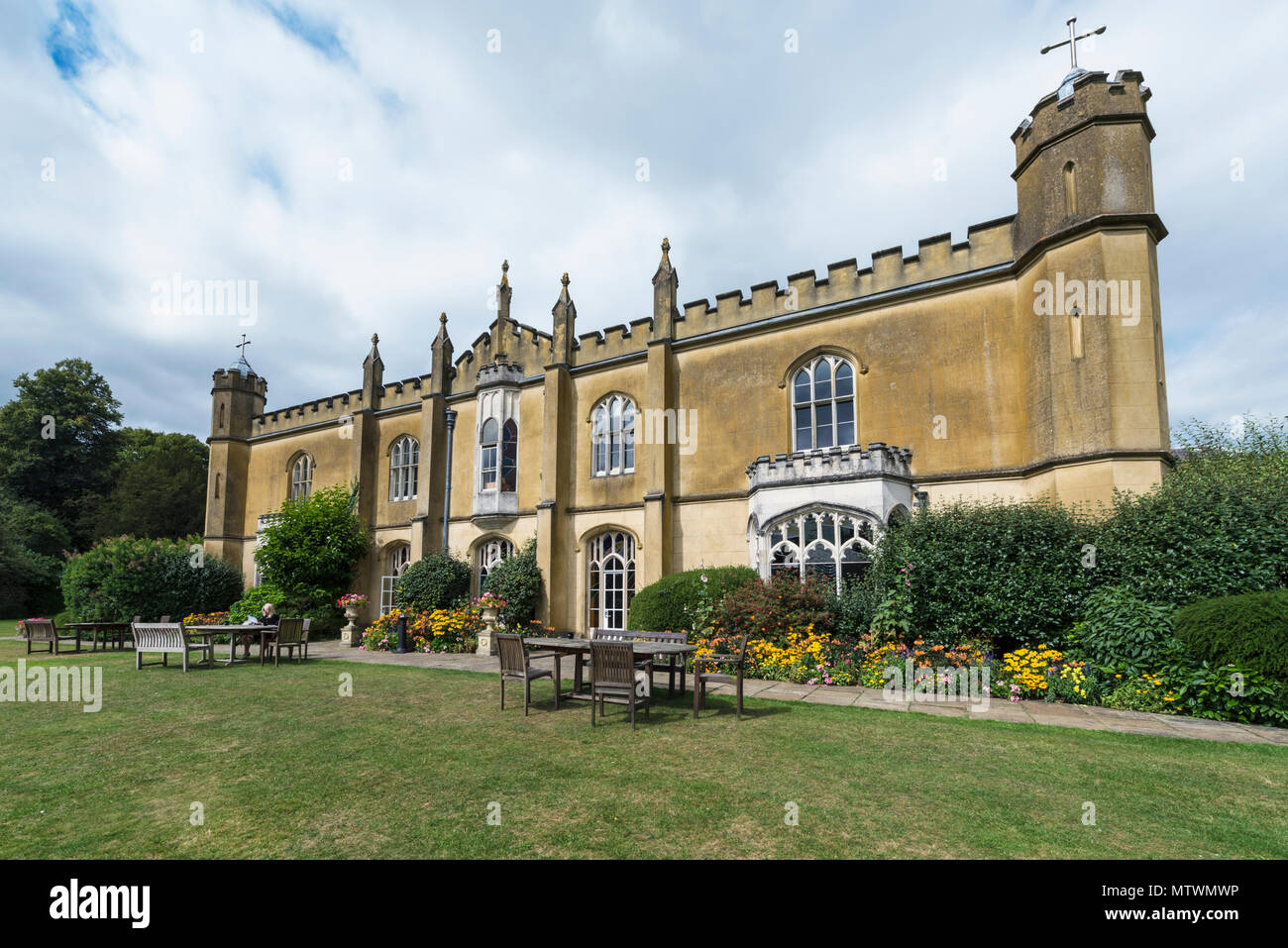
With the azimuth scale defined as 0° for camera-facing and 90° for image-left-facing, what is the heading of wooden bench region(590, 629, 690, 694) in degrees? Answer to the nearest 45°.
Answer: approximately 45°

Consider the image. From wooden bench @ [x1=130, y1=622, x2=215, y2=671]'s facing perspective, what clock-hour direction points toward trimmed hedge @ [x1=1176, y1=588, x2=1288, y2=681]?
The trimmed hedge is roughly at 3 o'clock from the wooden bench.

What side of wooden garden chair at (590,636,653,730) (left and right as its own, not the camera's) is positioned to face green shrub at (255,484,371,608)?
left

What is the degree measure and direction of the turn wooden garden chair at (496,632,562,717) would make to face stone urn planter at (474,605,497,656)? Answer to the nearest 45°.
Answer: approximately 45° to its left

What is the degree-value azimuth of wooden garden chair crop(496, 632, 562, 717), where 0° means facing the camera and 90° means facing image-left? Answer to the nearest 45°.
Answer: approximately 225°

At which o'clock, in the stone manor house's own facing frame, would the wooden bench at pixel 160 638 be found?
The wooden bench is roughly at 1 o'clock from the stone manor house.

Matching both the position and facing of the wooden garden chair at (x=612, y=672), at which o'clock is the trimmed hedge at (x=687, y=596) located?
The trimmed hedge is roughly at 11 o'clock from the wooden garden chair.

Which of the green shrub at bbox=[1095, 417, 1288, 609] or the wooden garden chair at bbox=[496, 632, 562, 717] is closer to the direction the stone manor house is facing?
the wooden garden chair

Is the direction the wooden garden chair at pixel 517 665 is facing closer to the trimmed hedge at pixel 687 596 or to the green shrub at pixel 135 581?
the trimmed hedge

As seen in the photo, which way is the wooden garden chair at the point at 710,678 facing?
to the viewer's left
